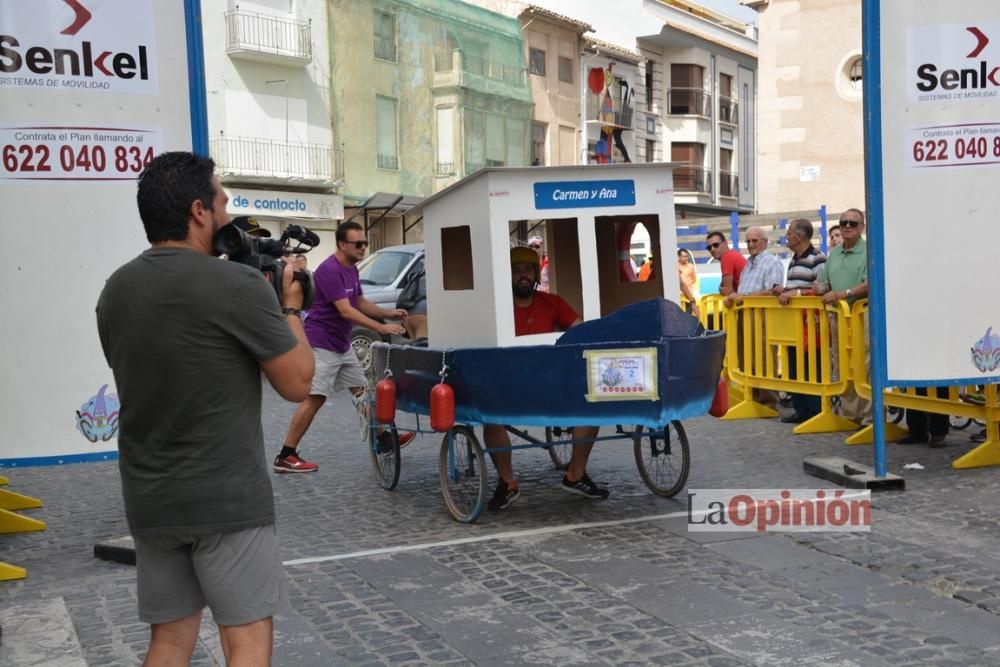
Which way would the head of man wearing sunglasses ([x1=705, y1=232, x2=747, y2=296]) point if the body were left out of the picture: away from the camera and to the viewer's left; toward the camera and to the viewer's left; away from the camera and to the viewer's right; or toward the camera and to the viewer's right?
toward the camera and to the viewer's left

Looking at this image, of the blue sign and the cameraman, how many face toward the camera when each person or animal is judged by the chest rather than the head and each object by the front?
1

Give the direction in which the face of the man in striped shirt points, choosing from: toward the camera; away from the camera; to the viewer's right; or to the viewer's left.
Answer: to the viewer's left

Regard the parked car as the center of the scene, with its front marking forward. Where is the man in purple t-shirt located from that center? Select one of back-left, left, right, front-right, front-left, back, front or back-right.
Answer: front-left

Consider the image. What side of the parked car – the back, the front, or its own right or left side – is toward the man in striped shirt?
left

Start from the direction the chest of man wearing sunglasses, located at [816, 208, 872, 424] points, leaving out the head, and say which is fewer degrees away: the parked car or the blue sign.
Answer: the blue sign

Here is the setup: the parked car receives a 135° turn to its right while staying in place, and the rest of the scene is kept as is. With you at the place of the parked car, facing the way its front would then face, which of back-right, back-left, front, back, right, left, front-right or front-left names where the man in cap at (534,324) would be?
back

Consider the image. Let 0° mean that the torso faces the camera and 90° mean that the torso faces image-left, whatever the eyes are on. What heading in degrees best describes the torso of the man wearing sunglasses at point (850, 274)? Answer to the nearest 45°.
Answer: approximately 45°

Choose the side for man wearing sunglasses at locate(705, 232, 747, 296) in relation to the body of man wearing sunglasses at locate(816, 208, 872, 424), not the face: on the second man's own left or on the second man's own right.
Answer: on the second man's own right

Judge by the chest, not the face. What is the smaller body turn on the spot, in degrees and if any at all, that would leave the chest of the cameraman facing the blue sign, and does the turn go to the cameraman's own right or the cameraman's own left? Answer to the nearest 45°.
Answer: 0° — they already face it

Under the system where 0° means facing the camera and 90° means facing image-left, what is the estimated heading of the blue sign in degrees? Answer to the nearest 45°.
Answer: approximately 0°

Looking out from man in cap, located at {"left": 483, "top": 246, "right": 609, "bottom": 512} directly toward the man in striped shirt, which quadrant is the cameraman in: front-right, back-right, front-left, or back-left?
back-right
